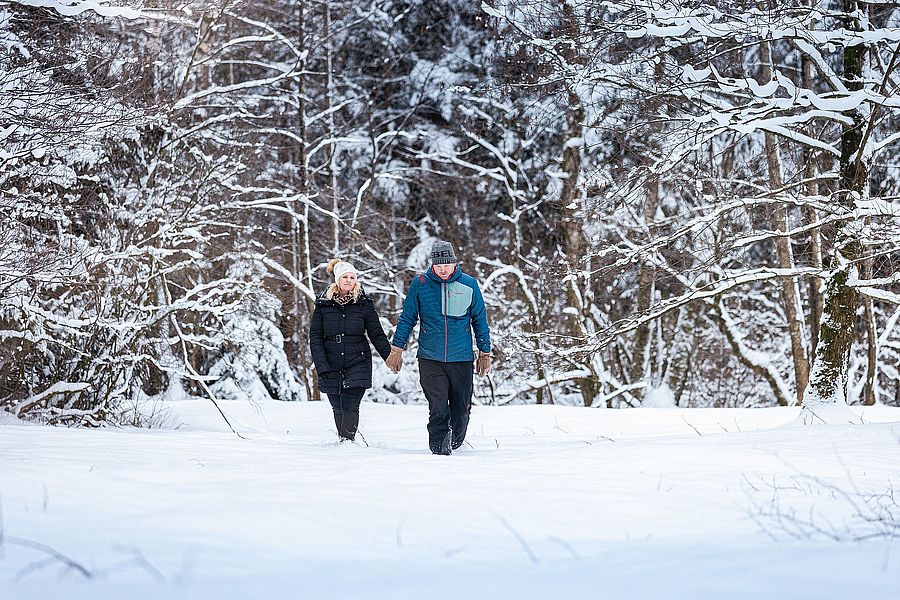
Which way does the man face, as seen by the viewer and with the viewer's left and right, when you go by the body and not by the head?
facing the viewer

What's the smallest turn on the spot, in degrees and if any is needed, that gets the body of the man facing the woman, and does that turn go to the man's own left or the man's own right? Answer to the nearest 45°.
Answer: approximately 135° to the man's own right

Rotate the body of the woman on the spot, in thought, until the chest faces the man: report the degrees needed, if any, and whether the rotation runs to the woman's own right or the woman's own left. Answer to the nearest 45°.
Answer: approximately 45° to the woman's own left

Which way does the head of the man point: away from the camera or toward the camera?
toward the camera

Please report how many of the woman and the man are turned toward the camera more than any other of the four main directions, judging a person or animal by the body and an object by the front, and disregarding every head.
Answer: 2

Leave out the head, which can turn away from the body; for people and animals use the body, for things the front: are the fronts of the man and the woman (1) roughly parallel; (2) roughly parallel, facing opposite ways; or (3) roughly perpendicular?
roughly parallel
